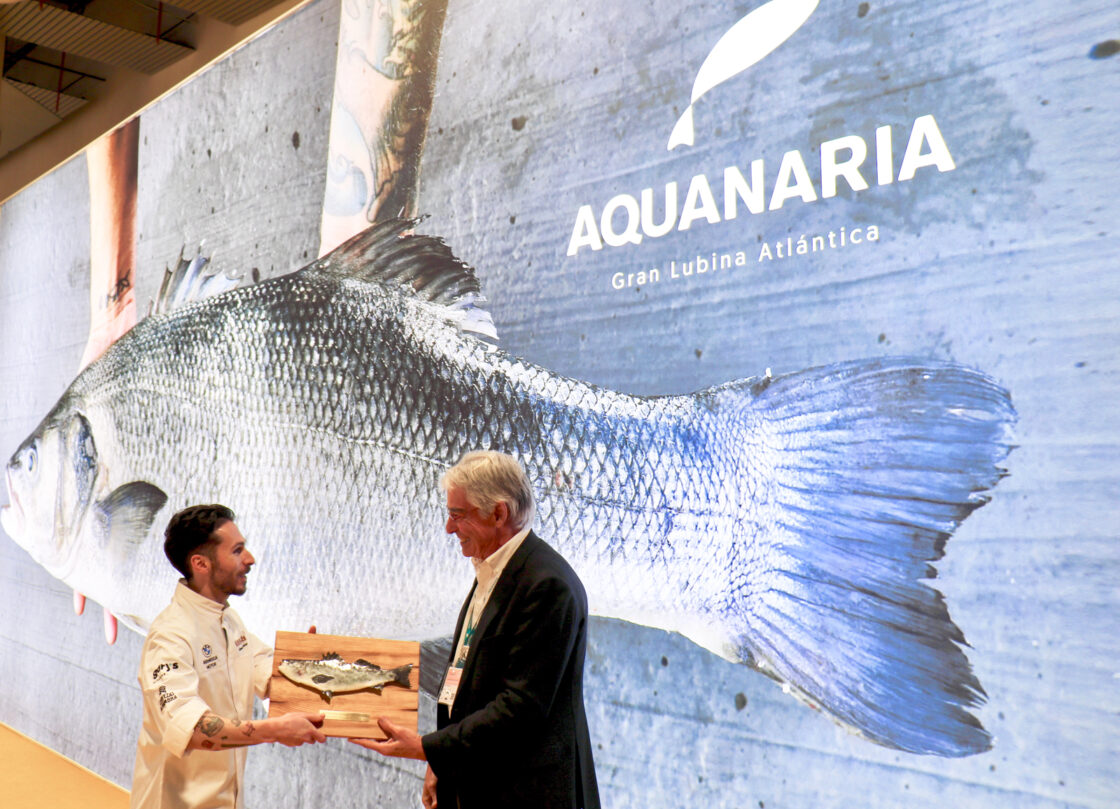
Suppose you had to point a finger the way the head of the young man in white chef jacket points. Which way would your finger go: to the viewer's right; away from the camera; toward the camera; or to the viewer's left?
to the viewer's right

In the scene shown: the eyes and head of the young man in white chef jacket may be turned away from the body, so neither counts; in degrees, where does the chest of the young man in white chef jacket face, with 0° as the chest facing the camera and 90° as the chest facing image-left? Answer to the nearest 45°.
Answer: approximately 315°

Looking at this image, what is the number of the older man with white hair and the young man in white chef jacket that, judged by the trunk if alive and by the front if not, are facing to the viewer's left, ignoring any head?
1

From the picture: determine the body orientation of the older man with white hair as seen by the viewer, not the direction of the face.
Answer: to the viewer's left

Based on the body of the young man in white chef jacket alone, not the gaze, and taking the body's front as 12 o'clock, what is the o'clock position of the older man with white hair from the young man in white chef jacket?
The older man with white hair is roughly at 12 o'clock from the young man in white chef jacket.

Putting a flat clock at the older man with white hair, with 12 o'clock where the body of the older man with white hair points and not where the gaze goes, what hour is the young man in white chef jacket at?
The young man in white chef jacket is roughly at 1 o'clock from the older man with white hair.
